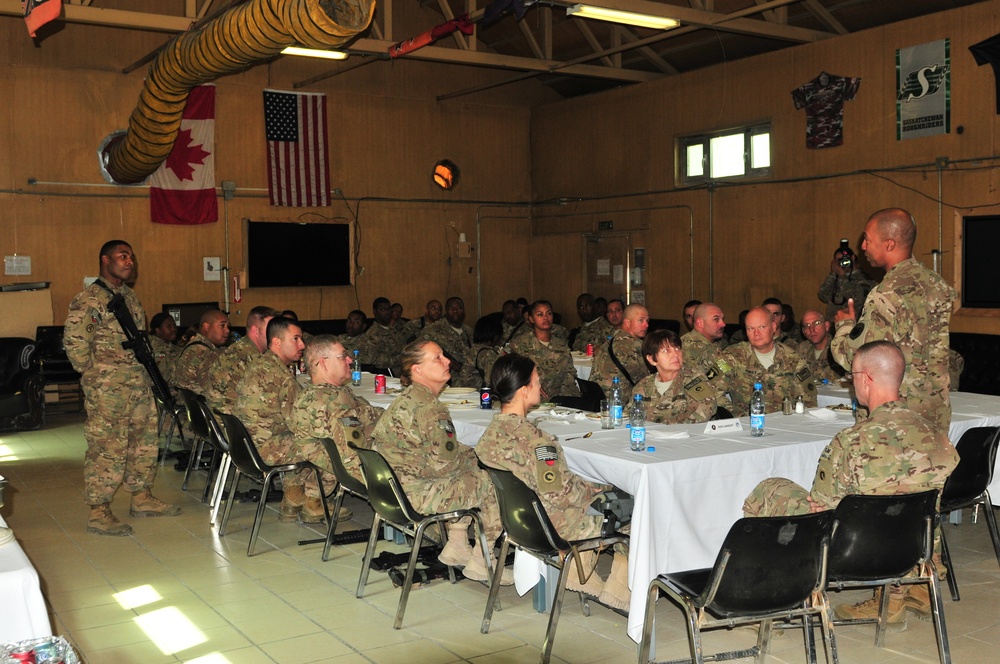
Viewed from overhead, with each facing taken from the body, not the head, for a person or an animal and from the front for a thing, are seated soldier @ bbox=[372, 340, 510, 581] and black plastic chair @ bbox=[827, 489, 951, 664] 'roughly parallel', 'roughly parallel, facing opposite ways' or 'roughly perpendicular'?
roughly perpendicular

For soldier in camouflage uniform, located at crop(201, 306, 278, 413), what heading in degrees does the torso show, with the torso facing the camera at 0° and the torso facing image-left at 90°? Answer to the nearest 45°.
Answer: approximately 270°

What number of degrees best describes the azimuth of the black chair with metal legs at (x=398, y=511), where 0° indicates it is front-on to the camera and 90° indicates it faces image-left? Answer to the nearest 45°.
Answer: approximately 225°

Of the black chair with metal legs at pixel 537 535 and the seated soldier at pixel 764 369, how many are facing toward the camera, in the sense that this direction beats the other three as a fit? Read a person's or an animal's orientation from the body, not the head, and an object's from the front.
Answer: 1

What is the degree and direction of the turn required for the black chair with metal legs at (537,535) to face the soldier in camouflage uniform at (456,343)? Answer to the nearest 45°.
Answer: approximately 45° to its left

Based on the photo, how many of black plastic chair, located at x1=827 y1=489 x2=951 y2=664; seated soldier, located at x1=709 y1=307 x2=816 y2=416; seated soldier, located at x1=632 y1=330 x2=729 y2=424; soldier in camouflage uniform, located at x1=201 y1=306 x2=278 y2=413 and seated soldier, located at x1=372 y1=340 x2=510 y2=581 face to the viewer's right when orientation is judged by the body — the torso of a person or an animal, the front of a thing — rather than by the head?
2

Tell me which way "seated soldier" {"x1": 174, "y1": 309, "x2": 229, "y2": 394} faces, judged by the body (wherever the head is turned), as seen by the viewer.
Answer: to the viewer's right

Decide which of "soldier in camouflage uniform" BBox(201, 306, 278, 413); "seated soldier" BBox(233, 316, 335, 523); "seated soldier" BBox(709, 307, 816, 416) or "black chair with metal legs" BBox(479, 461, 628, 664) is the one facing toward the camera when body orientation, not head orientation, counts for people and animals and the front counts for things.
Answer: "seated soldier" BBox(709, 307, 816, 416)

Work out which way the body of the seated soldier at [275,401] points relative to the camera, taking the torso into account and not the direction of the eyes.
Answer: to the viewer's right

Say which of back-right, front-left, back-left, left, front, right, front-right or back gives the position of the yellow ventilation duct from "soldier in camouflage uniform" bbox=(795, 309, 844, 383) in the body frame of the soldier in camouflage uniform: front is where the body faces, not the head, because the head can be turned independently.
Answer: front-right

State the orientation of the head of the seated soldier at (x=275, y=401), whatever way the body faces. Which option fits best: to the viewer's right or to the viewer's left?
to the viewer's right
